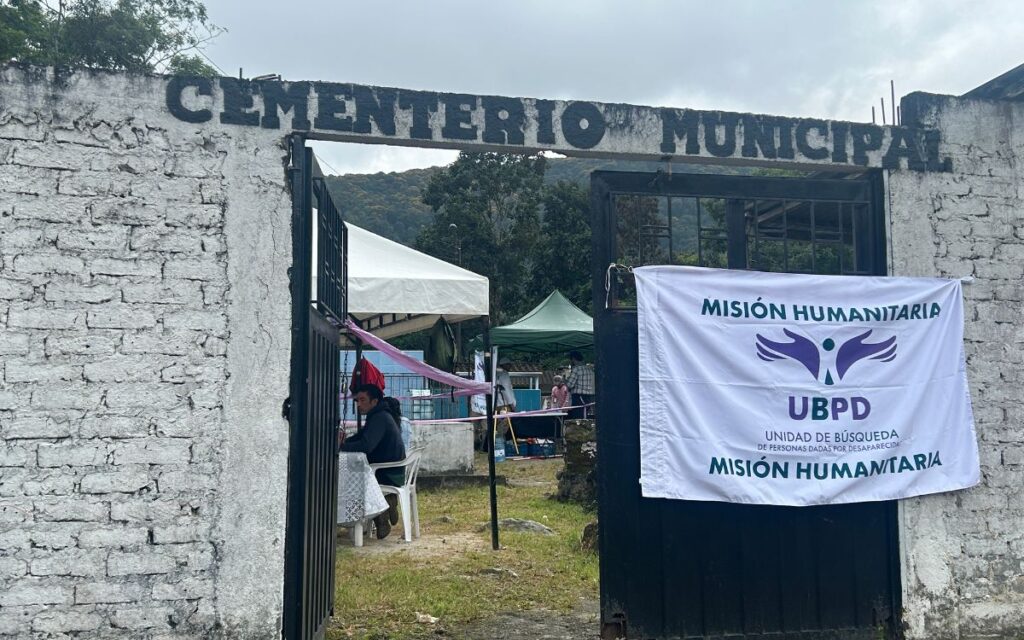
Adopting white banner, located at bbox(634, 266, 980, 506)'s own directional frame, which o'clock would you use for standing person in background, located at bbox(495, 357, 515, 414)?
The standing person in background is roughly at 5 o'clock from the white banner.

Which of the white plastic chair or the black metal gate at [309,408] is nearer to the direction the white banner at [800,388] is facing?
the black metal gate

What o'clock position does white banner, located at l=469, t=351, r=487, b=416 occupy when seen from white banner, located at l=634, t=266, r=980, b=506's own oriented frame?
white banner, located at l=469, t=351, r=487, b=416 is roughly at 5 o'clock from white banner, located at l=634, t=266, r=980, b=506.

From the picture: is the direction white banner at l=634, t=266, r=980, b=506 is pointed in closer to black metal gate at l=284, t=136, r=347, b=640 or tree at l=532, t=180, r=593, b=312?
the black metal gate

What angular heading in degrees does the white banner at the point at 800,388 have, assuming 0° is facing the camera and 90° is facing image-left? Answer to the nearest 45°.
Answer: approximately 0°

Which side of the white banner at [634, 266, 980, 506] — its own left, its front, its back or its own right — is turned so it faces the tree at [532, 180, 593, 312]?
back

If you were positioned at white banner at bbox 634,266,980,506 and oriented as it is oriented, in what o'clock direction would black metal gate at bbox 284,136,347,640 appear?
The black metal gate is roughly at 2 o'clock from the white banner.

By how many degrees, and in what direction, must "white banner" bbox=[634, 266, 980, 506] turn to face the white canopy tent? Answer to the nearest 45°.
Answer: approximately 135° to its right

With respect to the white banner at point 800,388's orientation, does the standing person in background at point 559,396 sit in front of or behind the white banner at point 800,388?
behind
